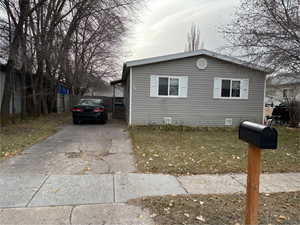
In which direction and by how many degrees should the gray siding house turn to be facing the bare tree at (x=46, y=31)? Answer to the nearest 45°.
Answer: approximately 90° to its right

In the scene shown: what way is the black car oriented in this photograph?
away from the camera

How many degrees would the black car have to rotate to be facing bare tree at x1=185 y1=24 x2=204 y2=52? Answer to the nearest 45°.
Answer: approximately 45° to its right

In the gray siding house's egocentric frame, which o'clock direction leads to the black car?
The black car is roughly at 3 o'clock from the gray siding house.
